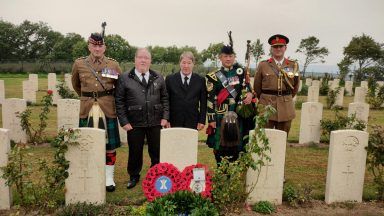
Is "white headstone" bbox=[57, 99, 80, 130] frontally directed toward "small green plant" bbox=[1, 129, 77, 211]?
yes

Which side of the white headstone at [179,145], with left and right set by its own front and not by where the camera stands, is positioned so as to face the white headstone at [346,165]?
left

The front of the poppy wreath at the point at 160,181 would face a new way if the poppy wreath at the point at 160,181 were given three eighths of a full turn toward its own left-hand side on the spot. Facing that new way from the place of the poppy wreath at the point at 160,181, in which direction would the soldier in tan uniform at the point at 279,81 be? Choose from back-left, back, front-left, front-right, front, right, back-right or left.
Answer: front

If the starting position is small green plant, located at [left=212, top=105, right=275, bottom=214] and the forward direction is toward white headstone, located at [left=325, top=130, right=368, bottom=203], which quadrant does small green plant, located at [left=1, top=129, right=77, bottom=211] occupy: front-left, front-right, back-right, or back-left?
back-left

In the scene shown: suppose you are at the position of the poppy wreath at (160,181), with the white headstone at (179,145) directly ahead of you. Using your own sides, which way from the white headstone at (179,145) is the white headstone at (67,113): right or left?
left

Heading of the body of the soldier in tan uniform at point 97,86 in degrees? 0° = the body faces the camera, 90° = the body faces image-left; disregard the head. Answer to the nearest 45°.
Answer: approximately 0°

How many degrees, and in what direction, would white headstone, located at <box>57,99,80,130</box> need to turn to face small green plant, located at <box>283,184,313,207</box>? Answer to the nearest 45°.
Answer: approximately 45° to its left
